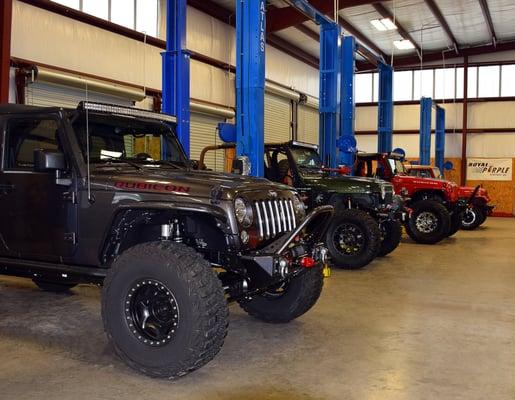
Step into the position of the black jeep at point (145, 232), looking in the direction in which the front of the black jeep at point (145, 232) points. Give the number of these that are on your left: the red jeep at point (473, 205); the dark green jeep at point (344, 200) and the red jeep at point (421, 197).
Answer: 3

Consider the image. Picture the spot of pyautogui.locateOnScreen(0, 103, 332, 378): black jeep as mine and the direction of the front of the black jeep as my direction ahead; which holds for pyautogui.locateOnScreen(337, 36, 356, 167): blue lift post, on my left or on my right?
on my left

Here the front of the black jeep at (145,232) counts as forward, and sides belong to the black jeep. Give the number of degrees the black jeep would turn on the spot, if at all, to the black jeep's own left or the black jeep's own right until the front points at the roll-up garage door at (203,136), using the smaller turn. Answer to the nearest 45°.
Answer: approximately 135° to the black jeep's own left

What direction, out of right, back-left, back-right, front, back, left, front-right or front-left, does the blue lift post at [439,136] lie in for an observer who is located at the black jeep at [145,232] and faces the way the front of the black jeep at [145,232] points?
left

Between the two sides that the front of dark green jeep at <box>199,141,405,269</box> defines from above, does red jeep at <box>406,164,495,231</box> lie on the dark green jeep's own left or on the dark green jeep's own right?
on the dark green jeep's own left

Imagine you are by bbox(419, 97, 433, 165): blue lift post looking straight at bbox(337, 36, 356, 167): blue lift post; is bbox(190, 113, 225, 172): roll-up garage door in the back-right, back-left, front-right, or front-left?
front-right

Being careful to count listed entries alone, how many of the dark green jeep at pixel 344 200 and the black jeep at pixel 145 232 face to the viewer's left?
0

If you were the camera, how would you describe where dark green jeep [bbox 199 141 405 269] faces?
facing the viewer and to the right of the viewer

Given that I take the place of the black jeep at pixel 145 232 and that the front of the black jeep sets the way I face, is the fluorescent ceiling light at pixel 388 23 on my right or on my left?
on my left

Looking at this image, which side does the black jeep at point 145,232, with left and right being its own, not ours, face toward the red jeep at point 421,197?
left

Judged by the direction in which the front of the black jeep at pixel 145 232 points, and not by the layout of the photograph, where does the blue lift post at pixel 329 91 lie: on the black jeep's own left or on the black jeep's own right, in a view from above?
on the black jeep's own left

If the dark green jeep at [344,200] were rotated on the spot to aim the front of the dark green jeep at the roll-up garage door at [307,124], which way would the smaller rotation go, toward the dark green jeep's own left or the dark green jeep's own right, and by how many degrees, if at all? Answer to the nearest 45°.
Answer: approximately 135° to the dark green jeep's own left
